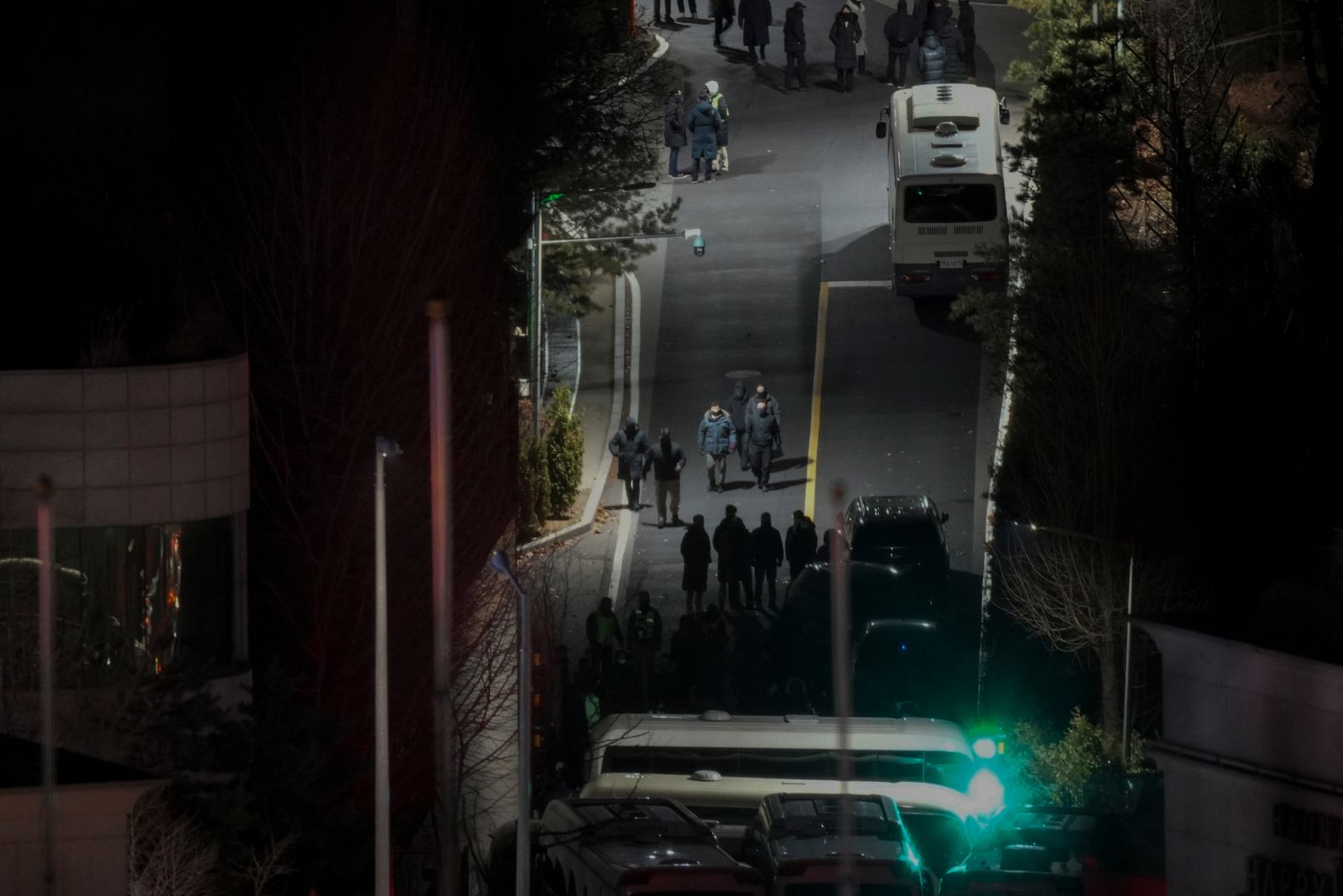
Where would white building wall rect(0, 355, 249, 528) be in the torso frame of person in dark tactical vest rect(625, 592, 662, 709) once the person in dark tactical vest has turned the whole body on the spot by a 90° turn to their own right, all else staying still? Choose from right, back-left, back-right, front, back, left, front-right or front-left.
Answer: front

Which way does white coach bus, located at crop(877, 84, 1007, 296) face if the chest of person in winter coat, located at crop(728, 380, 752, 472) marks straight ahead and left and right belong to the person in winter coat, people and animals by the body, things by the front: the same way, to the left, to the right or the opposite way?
the opposite way

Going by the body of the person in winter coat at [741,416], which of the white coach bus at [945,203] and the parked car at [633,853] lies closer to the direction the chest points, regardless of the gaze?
the parked car

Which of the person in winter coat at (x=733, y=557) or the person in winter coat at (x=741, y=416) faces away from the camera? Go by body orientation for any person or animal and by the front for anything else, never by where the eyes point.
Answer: the person in winter coat at (x=733, y=557)

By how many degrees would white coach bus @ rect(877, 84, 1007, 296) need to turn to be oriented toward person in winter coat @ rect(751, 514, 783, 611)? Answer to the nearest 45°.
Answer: approximately 180°

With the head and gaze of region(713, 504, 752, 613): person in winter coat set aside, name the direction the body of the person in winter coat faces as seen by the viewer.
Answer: away from the camera

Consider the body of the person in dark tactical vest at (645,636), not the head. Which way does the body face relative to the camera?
away from the camera

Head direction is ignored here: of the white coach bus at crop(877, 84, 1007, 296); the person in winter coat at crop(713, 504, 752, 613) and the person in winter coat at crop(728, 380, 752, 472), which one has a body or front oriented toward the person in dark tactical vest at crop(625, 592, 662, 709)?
the person in winter coat at crop(728, 380, 752, 472)

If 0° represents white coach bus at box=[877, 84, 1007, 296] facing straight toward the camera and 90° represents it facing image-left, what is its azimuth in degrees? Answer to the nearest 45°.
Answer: approximately 180°

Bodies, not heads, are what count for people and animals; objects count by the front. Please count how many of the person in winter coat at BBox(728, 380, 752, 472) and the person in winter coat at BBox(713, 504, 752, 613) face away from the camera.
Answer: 1
